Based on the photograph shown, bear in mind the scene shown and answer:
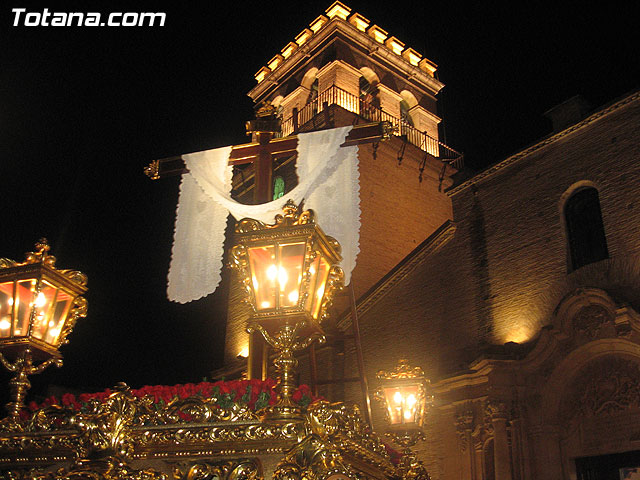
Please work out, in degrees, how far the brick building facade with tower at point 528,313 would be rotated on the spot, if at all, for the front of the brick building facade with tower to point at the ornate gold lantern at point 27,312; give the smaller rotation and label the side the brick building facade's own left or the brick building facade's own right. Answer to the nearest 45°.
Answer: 0° — it already faces it

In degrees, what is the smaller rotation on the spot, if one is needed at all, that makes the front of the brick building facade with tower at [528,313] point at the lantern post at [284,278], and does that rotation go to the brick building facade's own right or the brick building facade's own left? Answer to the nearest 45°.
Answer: approximately 45° to the brick building facade's own left

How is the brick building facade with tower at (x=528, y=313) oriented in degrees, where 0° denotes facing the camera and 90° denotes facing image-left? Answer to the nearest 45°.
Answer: approximately 45°

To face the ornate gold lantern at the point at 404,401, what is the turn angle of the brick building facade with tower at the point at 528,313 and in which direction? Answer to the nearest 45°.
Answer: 0° — it already faces it

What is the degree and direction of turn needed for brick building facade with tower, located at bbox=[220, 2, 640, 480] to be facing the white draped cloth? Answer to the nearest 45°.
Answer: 0° — it already faces it

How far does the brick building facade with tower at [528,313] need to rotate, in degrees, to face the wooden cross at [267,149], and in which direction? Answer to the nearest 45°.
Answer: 0° — it already faces it
